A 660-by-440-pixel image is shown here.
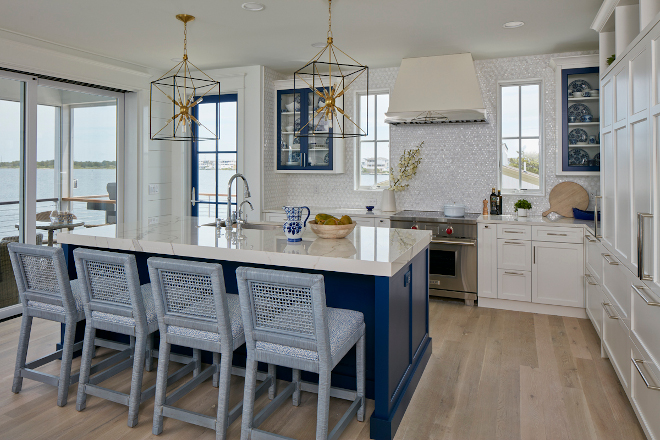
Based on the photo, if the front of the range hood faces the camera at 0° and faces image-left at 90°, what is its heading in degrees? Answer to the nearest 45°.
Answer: approximately 0°

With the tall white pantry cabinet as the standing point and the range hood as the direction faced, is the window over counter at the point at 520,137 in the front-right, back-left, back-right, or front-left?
front-right

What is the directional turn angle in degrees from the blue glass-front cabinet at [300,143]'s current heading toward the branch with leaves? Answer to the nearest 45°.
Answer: approximately 90° to its left

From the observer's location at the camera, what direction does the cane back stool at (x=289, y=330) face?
facing away from the viewer and to the right of the viewer

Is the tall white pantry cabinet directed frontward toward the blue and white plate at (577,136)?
no

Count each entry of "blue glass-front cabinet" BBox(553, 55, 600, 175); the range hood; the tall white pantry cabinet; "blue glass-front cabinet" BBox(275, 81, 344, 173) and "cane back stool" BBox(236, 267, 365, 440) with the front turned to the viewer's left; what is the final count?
1

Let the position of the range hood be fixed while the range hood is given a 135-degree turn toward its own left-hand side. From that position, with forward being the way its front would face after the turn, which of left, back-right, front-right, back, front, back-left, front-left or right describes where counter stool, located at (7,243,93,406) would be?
back

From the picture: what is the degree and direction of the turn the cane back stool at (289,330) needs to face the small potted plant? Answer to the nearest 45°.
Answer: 0° — it already faces it

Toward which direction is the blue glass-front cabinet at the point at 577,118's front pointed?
toward the camera

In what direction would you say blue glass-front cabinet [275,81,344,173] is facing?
toward the camera

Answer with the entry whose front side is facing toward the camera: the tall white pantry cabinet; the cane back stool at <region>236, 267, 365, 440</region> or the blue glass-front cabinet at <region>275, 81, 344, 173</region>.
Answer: the blue glass-front cabinet

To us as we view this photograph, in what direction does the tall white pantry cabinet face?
facing to the left of the viewer

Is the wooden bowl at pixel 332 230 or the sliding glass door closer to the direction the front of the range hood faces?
the wooden bowl

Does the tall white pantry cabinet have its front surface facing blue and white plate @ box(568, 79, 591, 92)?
no

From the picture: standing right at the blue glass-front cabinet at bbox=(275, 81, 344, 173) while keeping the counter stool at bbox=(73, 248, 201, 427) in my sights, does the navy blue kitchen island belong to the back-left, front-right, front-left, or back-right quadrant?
front-left
